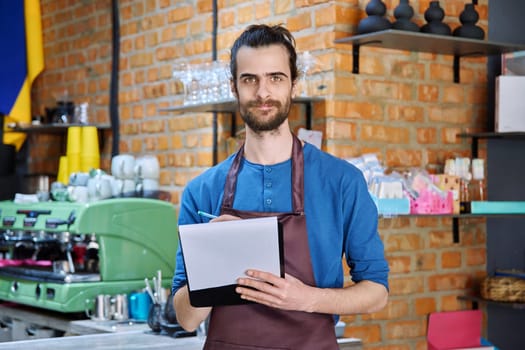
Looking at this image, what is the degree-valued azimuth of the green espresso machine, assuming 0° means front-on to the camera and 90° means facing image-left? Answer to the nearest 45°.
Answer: approximately 45°

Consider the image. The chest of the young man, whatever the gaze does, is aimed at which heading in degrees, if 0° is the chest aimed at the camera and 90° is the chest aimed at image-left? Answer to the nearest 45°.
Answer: approximately 0°

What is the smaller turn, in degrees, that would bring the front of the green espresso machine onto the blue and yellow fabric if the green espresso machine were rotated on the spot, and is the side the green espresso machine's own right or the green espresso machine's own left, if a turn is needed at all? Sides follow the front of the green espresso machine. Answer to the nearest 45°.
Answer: approximately 135° to the green espresso machine's own right

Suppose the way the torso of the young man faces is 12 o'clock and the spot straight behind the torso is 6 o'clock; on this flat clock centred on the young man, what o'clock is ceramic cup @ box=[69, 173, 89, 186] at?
The ceramic cup is roughly at 5 o'clock from the young man.

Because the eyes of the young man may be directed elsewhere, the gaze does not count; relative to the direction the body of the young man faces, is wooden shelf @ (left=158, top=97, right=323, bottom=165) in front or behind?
behind

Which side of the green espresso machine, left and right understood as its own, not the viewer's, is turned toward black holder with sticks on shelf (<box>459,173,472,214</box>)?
left

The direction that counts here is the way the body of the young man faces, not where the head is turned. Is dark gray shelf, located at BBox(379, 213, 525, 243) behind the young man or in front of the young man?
behind

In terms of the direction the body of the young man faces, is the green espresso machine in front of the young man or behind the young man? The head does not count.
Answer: behind

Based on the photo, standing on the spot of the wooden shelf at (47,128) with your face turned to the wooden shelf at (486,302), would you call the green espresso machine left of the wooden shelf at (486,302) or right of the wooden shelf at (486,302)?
right

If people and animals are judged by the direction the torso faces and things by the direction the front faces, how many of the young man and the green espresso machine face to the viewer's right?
0
